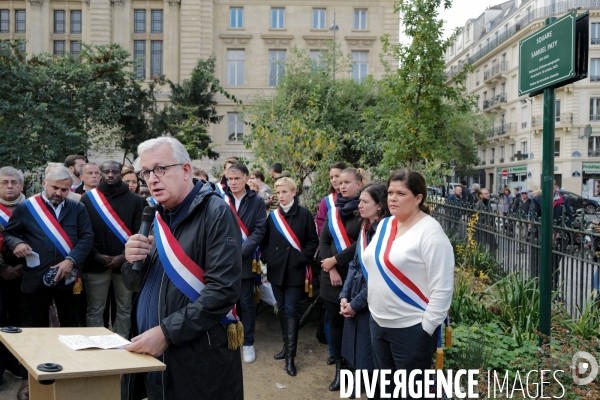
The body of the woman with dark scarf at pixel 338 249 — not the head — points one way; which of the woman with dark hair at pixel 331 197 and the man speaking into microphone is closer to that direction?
the man speaking into microphone

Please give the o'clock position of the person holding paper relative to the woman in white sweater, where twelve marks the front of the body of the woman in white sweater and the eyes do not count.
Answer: The person holding paper is roughly at 2 o'clock from the woman in white sweater.

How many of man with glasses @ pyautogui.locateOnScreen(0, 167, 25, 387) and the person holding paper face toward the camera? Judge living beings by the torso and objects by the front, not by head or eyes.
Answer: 2

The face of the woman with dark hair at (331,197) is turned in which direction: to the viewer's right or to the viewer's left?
to the viewer's left

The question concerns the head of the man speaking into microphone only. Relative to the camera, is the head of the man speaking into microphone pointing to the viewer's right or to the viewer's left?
to the viewer's left

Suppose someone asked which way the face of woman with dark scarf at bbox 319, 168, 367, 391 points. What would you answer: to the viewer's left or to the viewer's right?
to the viewer's left

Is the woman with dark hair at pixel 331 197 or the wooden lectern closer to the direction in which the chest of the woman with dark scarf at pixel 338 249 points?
the wooden lectern
